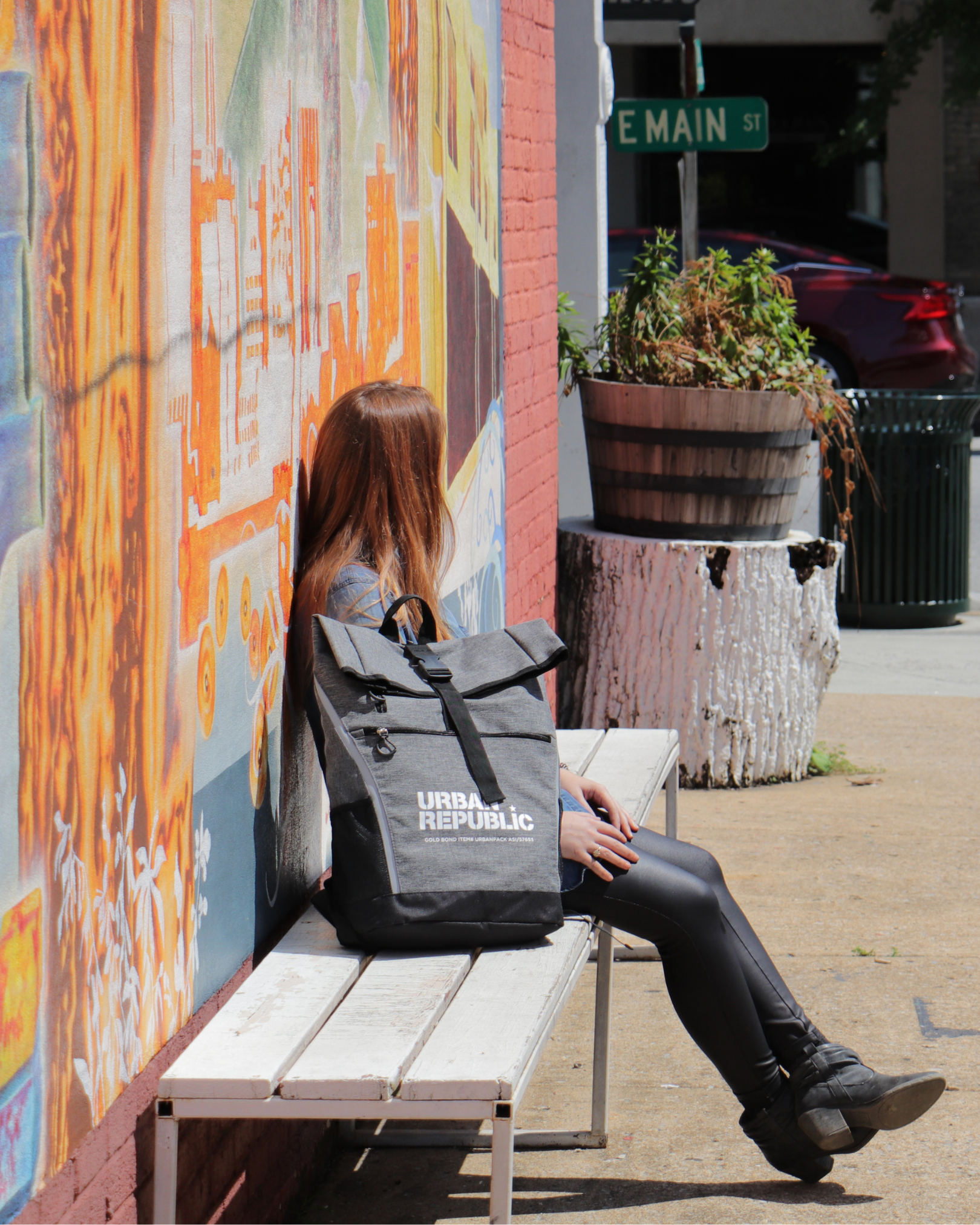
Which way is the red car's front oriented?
to the viewer's left

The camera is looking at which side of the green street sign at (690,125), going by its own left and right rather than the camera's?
front

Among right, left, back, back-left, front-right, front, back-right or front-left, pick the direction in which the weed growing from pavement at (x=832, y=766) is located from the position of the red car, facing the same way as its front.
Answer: left

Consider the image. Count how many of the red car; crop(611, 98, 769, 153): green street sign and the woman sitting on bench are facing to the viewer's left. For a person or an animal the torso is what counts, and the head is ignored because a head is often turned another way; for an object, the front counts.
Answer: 1

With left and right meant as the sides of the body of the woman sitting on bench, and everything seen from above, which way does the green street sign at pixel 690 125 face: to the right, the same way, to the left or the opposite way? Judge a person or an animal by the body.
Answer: to the right

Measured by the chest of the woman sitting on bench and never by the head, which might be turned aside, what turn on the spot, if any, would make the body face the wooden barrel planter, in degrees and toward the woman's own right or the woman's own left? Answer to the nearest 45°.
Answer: approximately 90° to the woman's own left

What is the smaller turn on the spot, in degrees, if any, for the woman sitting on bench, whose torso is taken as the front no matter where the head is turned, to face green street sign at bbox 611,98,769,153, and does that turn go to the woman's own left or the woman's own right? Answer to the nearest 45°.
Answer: approximately 90° to the woman's own left

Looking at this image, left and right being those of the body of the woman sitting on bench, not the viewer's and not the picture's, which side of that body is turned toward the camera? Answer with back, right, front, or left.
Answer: right

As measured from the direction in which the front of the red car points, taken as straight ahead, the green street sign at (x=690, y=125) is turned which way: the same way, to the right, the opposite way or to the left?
to the left

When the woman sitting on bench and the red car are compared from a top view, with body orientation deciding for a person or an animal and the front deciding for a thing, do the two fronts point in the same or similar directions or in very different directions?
very different directions

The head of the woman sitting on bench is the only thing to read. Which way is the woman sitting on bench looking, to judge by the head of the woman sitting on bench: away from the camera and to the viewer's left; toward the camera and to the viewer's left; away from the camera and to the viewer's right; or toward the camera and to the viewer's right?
away from the camera and to the viewer's right

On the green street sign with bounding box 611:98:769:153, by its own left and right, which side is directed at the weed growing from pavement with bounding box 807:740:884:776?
front

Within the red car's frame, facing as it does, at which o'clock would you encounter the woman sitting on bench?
The woman sitting on bench is roughly at 9 o'clock from the red car.

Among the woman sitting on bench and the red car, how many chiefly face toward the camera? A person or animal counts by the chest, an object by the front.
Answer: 0

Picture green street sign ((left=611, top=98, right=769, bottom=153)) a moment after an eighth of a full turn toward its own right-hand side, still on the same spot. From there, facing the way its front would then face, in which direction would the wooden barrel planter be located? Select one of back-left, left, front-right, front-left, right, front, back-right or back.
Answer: front-left

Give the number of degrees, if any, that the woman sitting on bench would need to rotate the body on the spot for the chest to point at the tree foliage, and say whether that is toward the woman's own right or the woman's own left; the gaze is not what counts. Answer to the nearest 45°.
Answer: approximately 90° to the woman's own left
